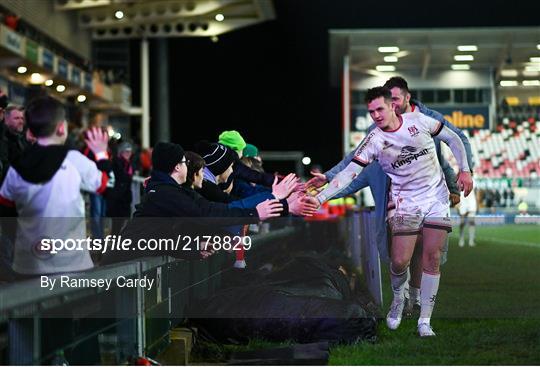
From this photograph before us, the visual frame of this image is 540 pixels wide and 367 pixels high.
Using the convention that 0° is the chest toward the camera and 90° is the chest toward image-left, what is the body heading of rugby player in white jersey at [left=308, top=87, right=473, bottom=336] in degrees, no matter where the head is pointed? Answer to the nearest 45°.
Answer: approximately 0°
